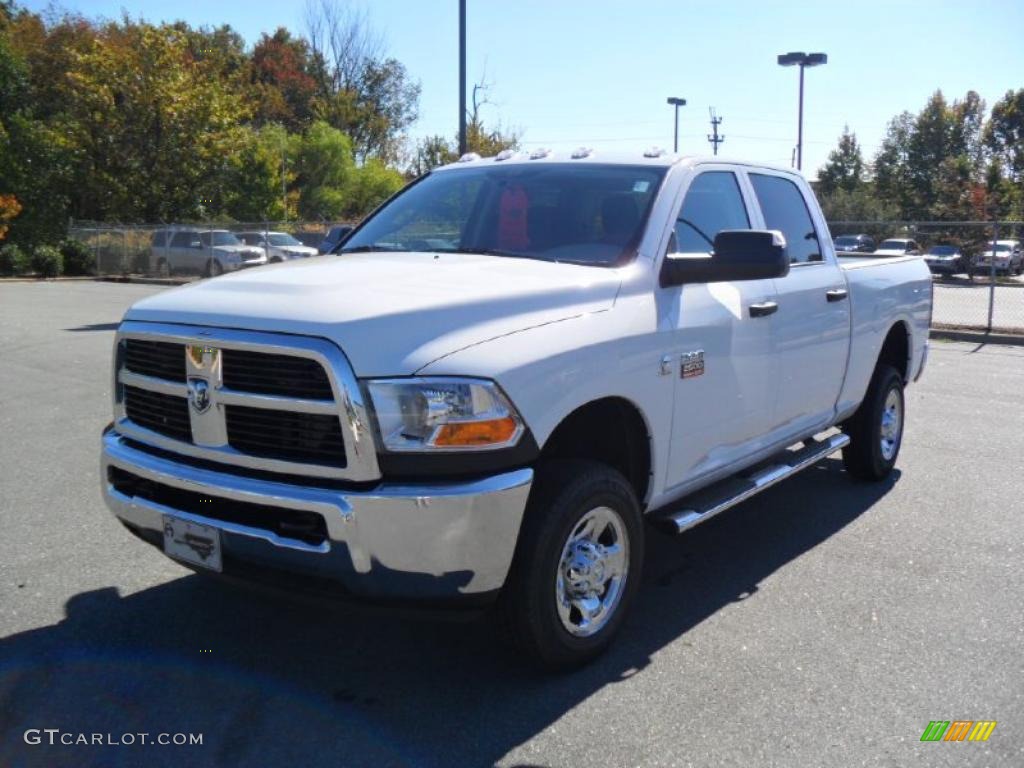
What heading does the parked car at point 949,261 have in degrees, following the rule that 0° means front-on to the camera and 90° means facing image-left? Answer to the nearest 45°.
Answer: approximately 45°

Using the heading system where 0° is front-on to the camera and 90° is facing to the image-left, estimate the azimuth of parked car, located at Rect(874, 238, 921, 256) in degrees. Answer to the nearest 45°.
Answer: approximately 45°

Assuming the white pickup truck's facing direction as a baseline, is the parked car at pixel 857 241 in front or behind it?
behind

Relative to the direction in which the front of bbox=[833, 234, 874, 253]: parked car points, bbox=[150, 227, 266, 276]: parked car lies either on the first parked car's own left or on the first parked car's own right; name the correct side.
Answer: on the first parked car's own right

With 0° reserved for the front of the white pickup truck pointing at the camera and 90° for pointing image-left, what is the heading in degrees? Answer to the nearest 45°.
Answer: approximately 45°

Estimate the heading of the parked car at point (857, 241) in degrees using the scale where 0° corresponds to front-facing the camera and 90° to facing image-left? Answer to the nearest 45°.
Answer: approximately 45°

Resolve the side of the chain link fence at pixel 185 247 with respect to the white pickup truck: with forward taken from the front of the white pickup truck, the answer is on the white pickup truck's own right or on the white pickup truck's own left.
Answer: on the white pickup truck's own right

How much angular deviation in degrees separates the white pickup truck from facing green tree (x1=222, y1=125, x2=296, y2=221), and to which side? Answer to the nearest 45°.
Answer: approximately 135° to its right

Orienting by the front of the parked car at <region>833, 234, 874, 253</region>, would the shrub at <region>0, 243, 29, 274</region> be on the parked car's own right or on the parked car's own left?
on the parked car's own right
